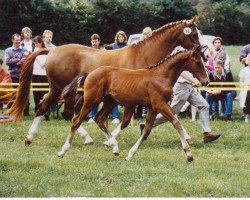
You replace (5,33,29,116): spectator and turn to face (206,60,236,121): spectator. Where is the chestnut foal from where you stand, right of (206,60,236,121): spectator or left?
right

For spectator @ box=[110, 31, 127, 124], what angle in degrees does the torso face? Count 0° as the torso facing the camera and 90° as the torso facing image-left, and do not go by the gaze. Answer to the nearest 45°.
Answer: approximately 0°

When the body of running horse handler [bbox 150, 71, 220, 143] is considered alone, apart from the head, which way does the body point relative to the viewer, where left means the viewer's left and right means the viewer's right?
facing to the right of the viewer

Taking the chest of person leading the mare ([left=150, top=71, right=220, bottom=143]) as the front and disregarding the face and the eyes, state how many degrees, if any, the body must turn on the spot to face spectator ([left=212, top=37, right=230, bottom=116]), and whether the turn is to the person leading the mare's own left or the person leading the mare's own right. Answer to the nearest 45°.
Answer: approximately 90° to the person leading the mare's own left

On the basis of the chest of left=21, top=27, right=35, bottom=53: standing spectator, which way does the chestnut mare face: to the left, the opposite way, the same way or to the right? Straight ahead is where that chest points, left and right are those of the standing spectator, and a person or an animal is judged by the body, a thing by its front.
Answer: to the left

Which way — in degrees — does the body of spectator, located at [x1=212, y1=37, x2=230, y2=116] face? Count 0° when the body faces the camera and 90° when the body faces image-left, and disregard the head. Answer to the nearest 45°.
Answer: approximately 0°

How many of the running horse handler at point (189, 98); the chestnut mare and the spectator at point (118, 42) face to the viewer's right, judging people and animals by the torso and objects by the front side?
2

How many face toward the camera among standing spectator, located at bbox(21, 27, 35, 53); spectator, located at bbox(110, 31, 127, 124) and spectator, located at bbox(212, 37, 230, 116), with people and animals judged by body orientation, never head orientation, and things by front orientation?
3

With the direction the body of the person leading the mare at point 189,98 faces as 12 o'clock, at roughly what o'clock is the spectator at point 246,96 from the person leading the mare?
The spectator is roughly at 10 o'clock from the person leading the mare.

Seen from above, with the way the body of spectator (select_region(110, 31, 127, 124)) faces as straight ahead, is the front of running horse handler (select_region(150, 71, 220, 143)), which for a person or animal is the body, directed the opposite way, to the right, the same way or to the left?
to the left

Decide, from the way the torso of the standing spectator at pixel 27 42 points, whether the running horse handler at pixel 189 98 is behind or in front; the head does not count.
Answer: in front

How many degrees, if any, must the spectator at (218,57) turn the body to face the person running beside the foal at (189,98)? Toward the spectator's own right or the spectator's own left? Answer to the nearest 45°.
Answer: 0° — they already face them

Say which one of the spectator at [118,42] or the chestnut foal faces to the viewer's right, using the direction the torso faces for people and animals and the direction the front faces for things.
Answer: the chestnut foal

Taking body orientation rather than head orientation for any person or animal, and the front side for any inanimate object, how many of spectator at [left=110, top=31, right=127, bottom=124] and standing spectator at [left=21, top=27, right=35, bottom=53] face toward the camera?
2

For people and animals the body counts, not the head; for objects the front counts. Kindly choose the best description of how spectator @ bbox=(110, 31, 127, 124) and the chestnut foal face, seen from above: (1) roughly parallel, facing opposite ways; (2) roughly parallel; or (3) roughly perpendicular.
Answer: roughly perpendicular

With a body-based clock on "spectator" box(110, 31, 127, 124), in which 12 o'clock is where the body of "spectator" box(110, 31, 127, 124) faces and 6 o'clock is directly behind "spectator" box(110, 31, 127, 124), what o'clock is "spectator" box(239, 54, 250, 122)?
"spectator" box(239, 54, 250, 122) is roughly at 9 o'clock from "spectator" box(110, 31, 127, 124).

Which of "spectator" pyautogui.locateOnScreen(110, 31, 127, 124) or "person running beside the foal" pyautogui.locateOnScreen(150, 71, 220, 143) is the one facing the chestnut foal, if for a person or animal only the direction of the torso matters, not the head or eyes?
the spectator
